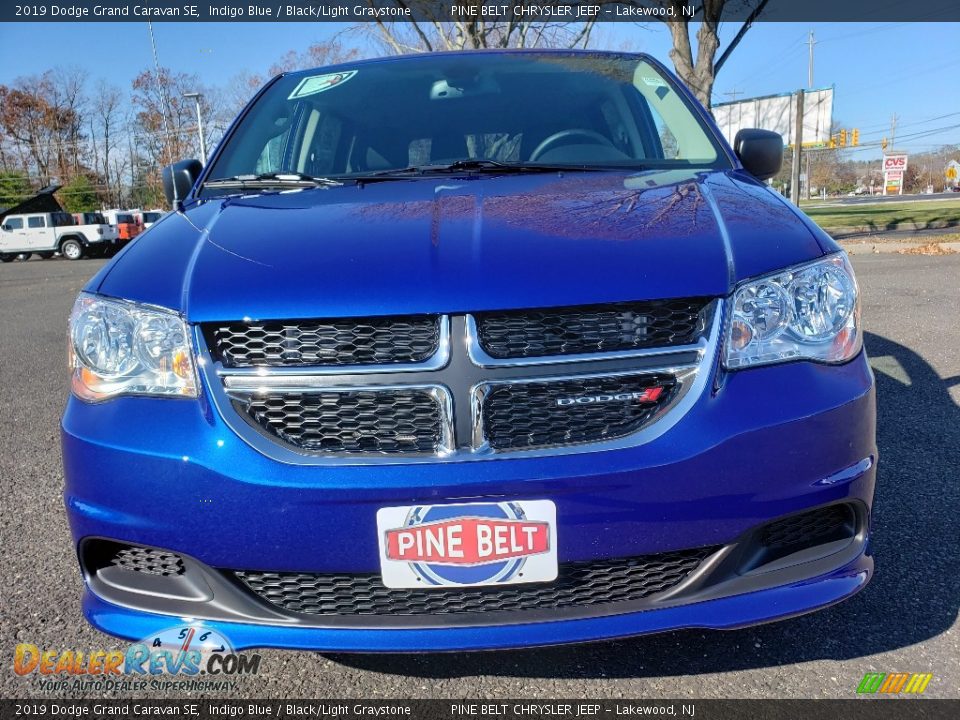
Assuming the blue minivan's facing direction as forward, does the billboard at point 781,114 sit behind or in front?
behind

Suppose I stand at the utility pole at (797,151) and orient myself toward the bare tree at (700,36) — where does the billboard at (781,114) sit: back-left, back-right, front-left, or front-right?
back-right

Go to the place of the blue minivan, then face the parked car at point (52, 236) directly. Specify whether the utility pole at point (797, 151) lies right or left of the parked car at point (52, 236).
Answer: right

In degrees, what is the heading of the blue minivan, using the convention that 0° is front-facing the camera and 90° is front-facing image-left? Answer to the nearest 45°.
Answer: approximately 0°

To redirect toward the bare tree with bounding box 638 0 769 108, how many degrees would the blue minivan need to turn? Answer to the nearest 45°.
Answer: approximately 180°

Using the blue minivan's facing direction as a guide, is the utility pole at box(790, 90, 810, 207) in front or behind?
behind

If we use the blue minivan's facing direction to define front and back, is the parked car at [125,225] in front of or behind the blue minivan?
behind

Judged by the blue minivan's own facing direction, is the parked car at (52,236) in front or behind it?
behind
